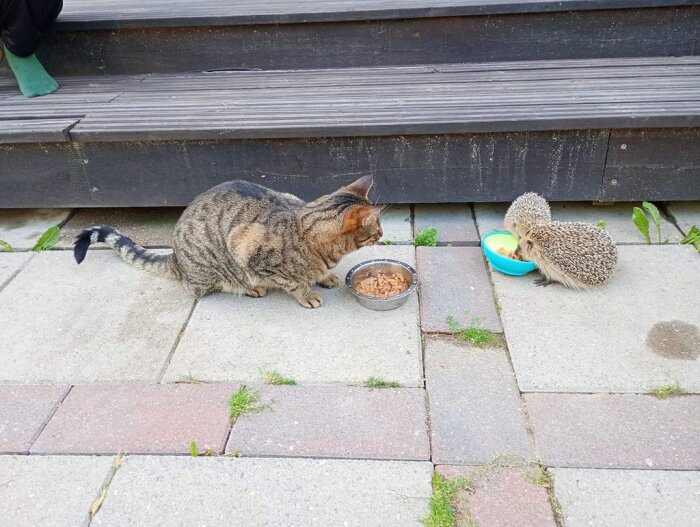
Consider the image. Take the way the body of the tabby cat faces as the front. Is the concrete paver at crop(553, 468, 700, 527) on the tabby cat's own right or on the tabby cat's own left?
on the tabby cat's own right

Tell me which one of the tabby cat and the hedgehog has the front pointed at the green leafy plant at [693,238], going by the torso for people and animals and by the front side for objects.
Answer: the tabby cat

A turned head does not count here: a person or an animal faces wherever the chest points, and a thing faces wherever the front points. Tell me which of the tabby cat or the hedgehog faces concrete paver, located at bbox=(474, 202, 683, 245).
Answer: the tabby cat

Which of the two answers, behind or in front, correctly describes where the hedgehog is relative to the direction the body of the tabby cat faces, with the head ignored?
in front

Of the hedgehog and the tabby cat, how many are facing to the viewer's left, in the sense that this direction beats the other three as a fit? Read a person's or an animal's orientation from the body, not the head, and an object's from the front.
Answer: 1

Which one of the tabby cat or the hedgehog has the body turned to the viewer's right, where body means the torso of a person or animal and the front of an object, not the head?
the tabby cat

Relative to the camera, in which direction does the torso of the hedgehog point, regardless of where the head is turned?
to the viewer's left

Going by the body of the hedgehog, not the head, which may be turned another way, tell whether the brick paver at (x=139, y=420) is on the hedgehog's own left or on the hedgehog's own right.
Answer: on the hedgehog's own left

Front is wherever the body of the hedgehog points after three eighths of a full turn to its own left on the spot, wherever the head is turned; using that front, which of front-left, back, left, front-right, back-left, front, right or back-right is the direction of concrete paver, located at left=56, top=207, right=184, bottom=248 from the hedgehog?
back-right

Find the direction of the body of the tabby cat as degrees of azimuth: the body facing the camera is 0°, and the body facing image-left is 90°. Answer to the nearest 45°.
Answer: approximately 270°

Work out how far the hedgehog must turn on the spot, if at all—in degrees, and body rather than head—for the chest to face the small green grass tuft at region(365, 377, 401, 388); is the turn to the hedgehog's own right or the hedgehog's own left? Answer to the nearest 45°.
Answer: approximately 45° to the hedgehog's own left

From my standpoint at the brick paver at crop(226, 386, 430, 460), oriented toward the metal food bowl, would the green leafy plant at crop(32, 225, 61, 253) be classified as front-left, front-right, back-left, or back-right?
front-left

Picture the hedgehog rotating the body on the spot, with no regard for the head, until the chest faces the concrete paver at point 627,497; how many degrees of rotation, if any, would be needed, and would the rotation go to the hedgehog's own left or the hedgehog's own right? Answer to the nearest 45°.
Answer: approximately 90° to the hedgehog's own left

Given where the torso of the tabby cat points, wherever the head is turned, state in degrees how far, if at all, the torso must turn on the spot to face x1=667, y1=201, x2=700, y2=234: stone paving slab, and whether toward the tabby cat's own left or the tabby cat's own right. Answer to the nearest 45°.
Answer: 0° — it already faces it

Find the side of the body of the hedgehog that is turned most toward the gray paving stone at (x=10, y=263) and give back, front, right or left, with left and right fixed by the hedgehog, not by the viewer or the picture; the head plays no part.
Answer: front

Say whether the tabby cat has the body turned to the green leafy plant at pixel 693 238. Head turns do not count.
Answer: yes

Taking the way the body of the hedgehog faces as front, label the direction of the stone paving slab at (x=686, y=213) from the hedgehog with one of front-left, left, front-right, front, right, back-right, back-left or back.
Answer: back-right
